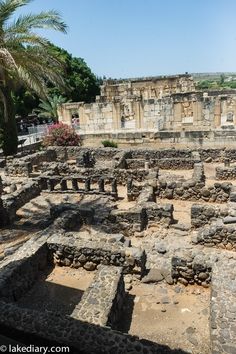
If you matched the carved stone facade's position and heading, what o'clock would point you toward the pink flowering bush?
The pink flowering bush is roughly at 2 o'clock from the carved stone facade.

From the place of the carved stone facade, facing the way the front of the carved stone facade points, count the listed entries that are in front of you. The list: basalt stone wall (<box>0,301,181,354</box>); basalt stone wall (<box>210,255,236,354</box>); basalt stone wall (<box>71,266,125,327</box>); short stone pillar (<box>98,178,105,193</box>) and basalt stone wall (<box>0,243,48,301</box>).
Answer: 5

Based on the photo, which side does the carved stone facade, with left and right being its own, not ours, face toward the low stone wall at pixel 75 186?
front

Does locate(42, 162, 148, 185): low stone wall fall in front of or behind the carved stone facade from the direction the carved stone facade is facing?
in front

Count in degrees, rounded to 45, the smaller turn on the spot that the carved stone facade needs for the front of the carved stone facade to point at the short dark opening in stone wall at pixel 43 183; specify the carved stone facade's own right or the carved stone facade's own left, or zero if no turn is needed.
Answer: approximately 45° to the carved stone facade's own right

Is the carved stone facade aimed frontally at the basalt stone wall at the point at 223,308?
yes

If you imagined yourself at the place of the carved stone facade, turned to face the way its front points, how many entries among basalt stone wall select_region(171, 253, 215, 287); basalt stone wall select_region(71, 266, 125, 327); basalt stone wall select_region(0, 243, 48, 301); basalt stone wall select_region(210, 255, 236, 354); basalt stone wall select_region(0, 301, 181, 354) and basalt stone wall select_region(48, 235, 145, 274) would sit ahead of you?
6

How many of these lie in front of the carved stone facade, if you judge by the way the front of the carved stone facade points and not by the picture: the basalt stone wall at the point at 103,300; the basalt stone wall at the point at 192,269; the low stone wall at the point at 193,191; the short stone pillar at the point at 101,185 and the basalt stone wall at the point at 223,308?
5

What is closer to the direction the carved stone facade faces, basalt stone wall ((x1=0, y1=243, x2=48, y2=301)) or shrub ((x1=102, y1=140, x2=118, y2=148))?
the basalt stone wall

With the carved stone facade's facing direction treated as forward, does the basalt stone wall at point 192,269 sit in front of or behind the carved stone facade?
in front

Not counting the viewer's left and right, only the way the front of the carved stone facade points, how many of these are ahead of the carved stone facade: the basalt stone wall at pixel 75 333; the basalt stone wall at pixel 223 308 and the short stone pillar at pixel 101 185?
3

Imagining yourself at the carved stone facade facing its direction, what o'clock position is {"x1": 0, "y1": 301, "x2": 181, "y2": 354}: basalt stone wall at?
The basalt stone wall is roughly at 12 o'clock from the carved stone facade.

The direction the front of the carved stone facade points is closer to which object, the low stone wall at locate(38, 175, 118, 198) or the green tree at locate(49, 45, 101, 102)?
the low stone wall

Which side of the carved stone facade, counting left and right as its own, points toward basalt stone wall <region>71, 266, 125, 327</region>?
front

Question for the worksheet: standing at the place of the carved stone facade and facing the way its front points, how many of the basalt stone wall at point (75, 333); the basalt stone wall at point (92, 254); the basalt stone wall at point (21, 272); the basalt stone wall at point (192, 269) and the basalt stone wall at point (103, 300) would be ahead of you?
5

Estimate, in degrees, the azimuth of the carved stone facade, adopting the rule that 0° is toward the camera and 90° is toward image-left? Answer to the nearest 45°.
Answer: approximately 0°

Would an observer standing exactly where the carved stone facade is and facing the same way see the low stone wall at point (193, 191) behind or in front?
in front
